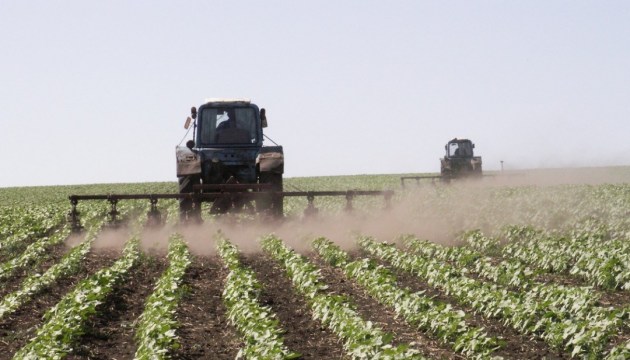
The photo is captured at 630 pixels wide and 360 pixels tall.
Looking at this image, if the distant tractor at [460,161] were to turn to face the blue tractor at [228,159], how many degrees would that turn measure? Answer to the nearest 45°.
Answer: approximately 180°

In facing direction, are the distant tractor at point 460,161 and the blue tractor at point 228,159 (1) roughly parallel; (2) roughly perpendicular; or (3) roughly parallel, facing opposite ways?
roughly parallel

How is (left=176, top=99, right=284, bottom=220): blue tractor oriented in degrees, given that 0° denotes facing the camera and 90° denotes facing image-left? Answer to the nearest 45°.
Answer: approximately 180°

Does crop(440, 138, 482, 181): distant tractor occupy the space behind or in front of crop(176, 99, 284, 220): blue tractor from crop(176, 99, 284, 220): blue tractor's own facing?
in front

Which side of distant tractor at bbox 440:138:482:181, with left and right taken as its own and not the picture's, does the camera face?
back

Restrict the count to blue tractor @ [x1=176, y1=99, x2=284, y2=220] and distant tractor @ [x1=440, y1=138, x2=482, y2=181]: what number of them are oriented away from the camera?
2
